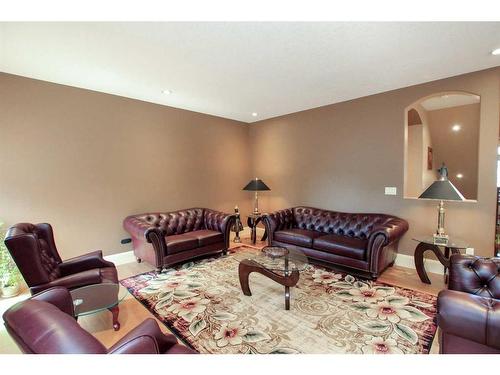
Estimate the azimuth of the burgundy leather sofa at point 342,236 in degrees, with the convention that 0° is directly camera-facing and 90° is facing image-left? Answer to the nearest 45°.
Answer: approximately 45°

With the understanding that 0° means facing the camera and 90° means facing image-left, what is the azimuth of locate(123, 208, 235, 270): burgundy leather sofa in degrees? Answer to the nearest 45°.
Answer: approximately 315°

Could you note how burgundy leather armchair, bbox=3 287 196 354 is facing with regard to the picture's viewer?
facing away from the viewer and to the right of the viewer

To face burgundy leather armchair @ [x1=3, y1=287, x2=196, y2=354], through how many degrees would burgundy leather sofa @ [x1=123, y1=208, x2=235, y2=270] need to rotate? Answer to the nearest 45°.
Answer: approximately 45° to its right

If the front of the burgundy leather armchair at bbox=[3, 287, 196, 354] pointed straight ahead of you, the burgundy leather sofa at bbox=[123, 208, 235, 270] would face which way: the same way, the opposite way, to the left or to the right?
to the right

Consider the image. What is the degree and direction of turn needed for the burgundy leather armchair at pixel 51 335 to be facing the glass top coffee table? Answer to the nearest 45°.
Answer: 0° — it already faces it

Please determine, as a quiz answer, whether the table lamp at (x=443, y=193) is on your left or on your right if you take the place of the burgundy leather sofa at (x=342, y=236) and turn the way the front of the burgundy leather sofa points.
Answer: on your left

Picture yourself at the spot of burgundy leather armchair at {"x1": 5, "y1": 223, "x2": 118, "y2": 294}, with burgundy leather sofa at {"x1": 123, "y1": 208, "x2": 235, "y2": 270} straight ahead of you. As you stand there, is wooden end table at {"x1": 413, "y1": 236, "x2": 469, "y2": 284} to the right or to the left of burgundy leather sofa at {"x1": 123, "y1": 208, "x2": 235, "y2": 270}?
right
